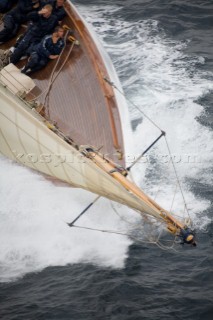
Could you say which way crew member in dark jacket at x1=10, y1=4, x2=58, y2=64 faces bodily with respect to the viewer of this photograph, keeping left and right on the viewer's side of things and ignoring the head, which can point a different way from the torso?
facing the viewer and to the left of the viewer

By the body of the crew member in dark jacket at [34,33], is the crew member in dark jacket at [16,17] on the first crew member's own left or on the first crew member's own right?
on the first crew member's own right

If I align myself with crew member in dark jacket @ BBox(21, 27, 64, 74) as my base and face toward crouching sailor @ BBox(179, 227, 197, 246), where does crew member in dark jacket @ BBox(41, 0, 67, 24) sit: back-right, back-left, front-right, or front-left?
back-left
